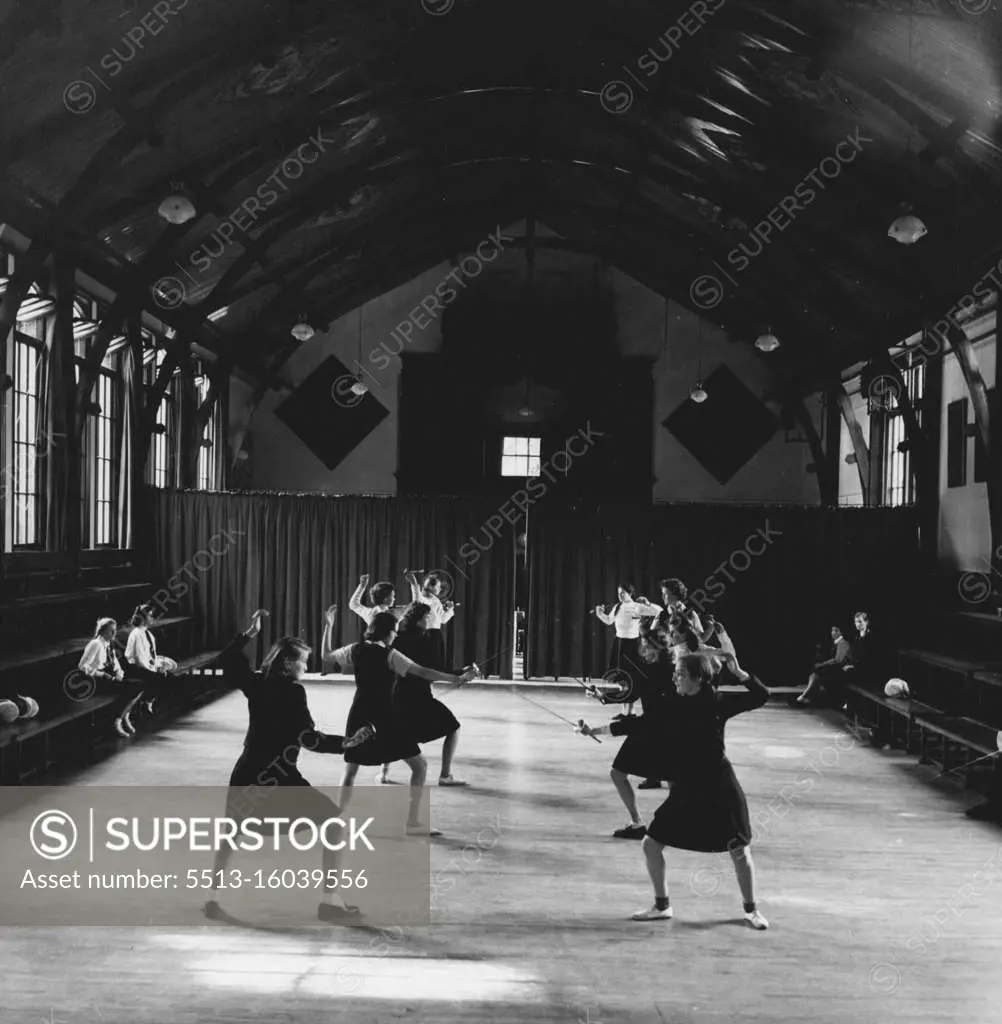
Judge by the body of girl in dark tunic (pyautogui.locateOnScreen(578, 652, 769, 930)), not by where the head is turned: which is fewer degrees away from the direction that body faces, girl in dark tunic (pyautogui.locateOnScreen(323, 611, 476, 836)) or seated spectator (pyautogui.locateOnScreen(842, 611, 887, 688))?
the girl in dark tunic

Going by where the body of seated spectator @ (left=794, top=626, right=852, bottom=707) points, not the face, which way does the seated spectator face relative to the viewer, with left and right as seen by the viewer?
facing to the left of the viewer

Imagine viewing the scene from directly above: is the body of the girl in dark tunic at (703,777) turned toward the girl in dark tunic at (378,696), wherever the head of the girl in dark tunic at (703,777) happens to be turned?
no

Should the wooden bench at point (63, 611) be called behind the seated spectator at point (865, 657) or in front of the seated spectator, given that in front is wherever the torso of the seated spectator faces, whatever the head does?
in front

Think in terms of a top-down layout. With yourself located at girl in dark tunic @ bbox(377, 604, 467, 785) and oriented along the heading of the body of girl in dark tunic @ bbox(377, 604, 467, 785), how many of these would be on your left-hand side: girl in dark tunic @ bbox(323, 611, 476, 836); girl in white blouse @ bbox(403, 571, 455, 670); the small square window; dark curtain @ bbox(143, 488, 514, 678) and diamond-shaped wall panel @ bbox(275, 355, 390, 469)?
4

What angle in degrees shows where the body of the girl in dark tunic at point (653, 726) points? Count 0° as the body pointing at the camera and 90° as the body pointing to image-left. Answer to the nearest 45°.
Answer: approximately 90°

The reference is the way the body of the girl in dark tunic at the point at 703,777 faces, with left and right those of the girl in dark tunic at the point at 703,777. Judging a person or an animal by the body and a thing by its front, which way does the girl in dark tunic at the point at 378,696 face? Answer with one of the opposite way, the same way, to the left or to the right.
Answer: the opposite way

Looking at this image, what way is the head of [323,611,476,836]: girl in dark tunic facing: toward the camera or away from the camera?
away from the camera

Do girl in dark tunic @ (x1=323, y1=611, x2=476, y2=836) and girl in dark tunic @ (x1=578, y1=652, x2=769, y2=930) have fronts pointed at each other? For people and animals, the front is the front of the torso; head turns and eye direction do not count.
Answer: no

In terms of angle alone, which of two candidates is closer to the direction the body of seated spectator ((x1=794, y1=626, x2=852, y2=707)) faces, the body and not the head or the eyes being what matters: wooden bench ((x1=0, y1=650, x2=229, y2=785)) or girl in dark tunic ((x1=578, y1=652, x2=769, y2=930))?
the wooden bench

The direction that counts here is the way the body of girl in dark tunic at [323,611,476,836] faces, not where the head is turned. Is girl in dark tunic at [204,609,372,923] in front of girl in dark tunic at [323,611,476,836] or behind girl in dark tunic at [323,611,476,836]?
behind

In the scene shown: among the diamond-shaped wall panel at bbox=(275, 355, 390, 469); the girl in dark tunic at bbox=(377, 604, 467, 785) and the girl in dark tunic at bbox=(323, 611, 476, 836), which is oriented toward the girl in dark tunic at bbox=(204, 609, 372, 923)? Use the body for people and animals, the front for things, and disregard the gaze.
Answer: the diamond-shaped wall panel

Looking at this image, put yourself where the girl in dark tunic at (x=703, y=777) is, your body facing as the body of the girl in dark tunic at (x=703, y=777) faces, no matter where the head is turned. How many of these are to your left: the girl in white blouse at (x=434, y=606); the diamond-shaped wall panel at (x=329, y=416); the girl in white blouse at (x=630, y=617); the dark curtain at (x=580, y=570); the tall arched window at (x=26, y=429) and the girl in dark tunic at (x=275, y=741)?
0

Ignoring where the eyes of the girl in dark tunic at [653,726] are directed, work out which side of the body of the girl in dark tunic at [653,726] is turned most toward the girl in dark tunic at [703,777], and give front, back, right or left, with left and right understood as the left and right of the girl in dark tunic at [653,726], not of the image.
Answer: left

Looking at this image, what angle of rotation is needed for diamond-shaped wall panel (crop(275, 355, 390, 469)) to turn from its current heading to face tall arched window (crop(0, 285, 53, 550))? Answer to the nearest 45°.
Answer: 0° — it already faces it

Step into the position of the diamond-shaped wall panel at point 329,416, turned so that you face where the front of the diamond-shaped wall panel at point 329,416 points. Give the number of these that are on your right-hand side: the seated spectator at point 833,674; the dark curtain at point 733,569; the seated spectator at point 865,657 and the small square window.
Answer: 0

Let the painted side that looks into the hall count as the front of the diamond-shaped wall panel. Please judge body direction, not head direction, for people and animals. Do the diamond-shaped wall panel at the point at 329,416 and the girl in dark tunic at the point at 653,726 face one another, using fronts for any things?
no
